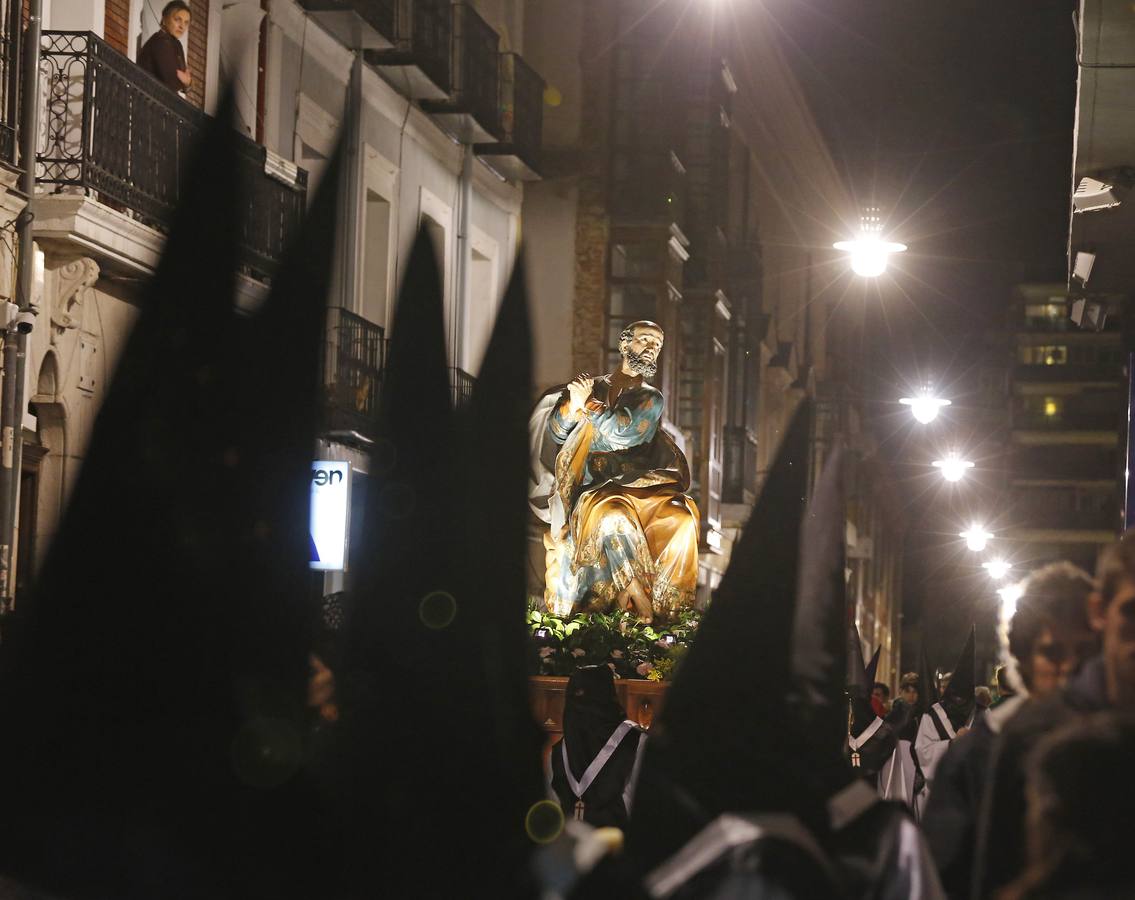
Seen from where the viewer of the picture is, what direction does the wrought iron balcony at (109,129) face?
facing the viewer and to the right of the viewer

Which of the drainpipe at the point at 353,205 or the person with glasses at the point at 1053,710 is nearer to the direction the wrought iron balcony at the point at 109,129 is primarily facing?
the person with glasses

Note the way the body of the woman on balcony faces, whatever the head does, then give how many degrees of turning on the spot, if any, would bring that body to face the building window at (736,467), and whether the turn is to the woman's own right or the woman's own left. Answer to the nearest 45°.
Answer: approximately 90° to the woman's own left

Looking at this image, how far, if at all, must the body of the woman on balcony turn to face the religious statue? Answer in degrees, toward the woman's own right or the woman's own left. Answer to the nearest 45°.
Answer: approximately 45° to the woman's own left

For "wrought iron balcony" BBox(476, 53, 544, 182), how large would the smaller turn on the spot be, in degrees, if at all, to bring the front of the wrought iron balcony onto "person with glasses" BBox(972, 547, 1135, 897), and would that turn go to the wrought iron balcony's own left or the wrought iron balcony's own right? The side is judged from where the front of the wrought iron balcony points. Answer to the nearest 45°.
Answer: approximately 45° to the wrought iron balcony's own right

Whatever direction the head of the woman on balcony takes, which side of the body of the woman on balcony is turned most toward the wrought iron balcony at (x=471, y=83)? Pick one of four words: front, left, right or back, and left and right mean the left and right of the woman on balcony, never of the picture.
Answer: left
